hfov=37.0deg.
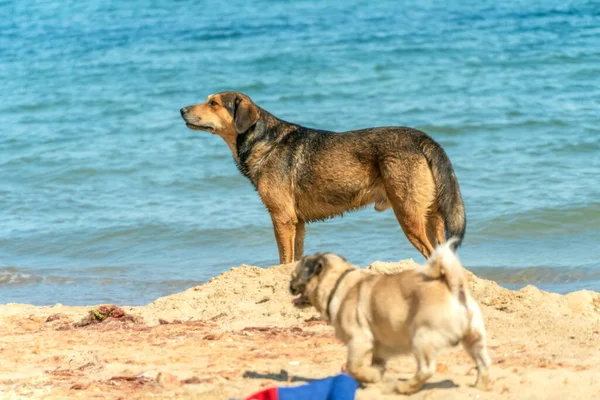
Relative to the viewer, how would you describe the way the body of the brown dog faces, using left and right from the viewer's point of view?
facing to the left of the viewer

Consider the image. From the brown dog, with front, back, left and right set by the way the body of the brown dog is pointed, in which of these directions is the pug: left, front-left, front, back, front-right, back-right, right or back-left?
left

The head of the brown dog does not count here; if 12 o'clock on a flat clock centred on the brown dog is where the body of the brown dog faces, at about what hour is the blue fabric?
The blue fabric is roughly at 9 o'clock from the brown dog.

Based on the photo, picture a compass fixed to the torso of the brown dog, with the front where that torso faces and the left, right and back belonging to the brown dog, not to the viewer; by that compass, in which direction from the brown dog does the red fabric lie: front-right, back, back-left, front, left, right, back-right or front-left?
left
